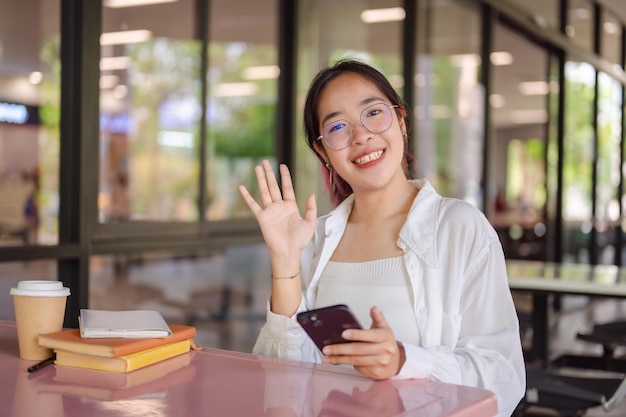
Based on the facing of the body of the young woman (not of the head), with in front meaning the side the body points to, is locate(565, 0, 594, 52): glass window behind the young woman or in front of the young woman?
behind

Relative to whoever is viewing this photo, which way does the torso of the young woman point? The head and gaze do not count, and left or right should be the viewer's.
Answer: facing the viewer and to the left of the viewer

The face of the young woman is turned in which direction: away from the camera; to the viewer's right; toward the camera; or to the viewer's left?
toward the camera

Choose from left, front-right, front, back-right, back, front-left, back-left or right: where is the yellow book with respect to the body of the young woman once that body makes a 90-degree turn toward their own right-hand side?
left

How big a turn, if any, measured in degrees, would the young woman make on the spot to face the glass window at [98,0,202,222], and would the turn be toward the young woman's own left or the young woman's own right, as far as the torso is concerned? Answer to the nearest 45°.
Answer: approximately 135° to the young woman's own right

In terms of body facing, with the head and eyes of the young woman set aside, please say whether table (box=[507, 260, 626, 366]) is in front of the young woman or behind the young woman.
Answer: behind

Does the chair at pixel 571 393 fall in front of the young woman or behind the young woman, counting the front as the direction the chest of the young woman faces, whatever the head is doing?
behind

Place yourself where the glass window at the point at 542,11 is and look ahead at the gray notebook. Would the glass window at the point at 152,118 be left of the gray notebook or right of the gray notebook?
right

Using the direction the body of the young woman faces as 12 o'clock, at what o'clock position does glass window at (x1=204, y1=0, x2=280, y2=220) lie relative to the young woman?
The glass window is roughly at 4 o'clock from the young woman.
